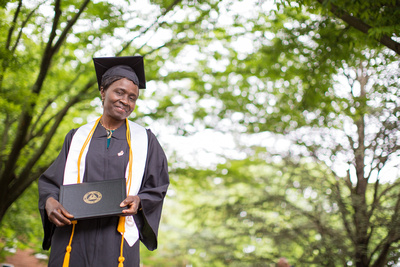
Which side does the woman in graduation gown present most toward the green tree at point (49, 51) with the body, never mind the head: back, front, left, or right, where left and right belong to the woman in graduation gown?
back

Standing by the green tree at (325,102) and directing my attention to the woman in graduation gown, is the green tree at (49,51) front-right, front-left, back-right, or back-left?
front-right

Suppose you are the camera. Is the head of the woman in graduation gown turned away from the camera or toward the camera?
toward the camera

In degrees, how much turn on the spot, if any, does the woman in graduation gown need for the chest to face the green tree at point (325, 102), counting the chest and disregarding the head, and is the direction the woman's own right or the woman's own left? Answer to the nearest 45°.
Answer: approximately 135° to the woman's own left

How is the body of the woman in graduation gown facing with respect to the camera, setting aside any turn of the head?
toward the camera
